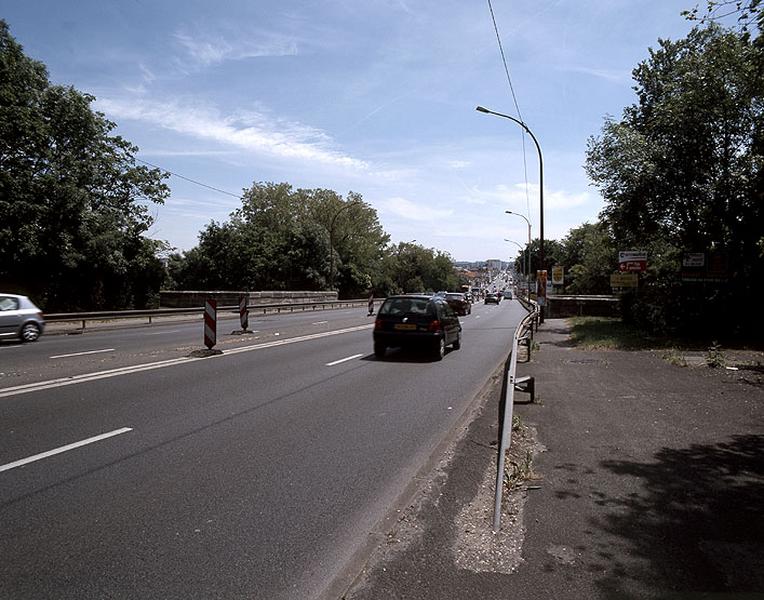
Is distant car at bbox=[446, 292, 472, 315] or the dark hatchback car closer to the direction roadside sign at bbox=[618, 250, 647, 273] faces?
the dark hatchback car

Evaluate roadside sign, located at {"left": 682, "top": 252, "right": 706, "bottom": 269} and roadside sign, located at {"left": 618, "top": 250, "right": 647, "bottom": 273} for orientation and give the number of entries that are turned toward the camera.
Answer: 2

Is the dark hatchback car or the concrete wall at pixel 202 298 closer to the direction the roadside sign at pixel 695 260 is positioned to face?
the dark hatchback car

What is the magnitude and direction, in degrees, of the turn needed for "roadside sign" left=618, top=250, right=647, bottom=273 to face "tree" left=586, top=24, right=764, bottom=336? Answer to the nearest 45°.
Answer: approximately 135° to its left

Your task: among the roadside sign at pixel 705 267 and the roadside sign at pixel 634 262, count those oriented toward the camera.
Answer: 2

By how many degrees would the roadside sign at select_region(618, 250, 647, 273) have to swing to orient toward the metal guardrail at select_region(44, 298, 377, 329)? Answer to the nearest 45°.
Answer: approximately 90° to its right

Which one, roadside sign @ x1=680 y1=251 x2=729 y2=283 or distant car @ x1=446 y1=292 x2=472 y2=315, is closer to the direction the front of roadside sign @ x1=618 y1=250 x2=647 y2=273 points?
the roadside sign

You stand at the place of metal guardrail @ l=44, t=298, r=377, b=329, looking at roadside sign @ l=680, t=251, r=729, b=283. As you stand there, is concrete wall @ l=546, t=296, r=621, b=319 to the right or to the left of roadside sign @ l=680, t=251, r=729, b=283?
left

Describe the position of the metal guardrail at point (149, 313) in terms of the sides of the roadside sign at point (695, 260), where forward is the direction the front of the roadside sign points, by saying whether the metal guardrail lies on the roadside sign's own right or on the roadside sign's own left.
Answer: on the roadside sign's own right

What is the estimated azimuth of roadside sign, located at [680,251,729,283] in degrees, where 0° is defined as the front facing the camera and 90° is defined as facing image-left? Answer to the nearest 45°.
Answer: approximately 0°
